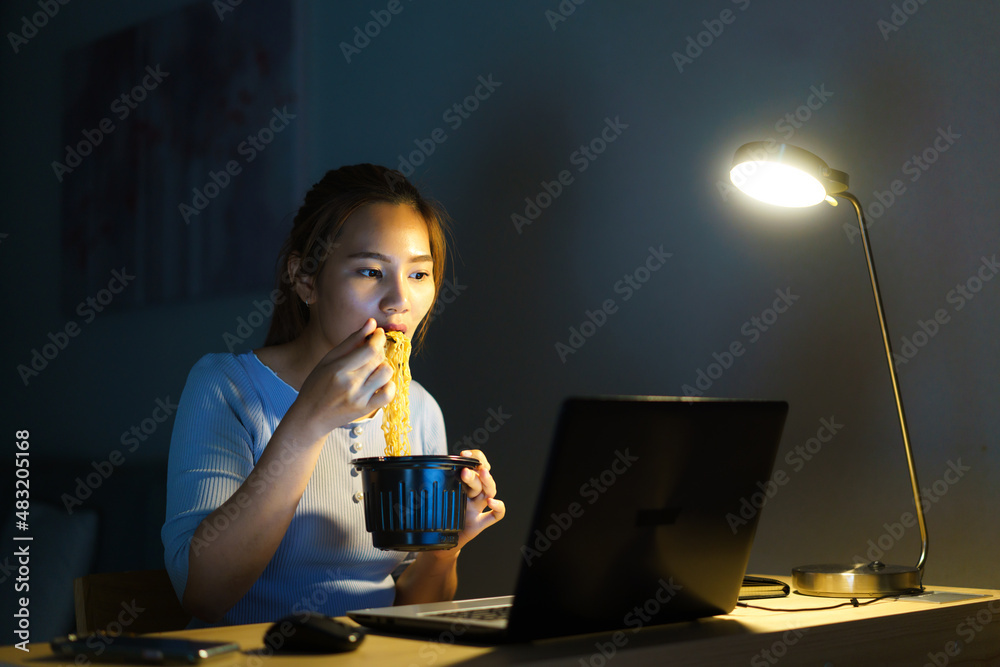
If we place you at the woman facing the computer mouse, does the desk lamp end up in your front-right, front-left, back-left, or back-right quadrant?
front-left

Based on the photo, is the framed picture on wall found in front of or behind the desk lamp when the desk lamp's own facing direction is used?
in front

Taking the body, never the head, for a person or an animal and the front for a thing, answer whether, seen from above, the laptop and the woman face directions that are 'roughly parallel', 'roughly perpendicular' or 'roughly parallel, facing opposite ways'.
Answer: roughly parallel, facing opposite ways

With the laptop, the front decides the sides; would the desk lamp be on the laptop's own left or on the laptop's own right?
on the laptop's own right

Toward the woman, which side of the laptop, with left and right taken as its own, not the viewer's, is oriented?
front

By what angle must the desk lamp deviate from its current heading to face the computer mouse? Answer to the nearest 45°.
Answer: approximately 45° to its left

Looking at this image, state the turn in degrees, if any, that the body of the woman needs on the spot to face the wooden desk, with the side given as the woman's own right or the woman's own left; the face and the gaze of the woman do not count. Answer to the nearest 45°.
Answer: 0° — they already face it

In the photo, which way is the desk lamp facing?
to the viewer's left

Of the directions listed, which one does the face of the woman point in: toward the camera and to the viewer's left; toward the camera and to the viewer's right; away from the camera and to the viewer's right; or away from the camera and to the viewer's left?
toward the camera and to the viewer's right

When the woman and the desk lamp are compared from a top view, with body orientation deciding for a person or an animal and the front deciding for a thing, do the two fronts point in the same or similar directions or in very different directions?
very different directions

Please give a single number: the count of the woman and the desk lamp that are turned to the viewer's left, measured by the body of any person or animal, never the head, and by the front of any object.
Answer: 1

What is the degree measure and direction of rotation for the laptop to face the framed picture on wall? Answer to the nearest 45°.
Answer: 0° — it already faces it

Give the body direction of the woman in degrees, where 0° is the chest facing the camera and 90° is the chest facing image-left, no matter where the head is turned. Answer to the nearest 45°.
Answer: approximately 315°

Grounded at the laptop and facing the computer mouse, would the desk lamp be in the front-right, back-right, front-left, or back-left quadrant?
back-right
